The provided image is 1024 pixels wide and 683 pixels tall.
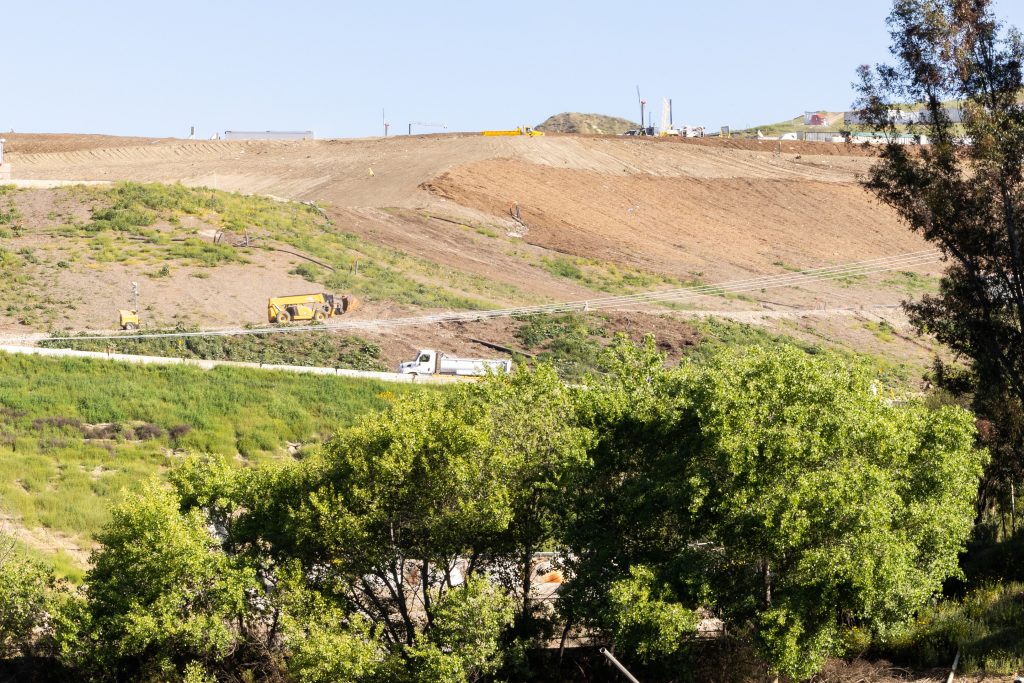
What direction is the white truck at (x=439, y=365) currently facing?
to the viewer's left

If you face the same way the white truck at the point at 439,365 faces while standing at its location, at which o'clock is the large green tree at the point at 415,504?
The large green tree is roughly at 9 o'clock from the white truck.

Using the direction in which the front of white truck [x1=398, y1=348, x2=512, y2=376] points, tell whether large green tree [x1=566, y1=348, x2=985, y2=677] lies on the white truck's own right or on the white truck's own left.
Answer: on the white truck's own left

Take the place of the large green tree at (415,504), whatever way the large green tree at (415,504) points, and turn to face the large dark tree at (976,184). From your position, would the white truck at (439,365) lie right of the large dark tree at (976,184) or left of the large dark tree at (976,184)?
left

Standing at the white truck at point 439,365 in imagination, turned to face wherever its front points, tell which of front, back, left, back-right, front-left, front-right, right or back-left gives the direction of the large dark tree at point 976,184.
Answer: back-left
